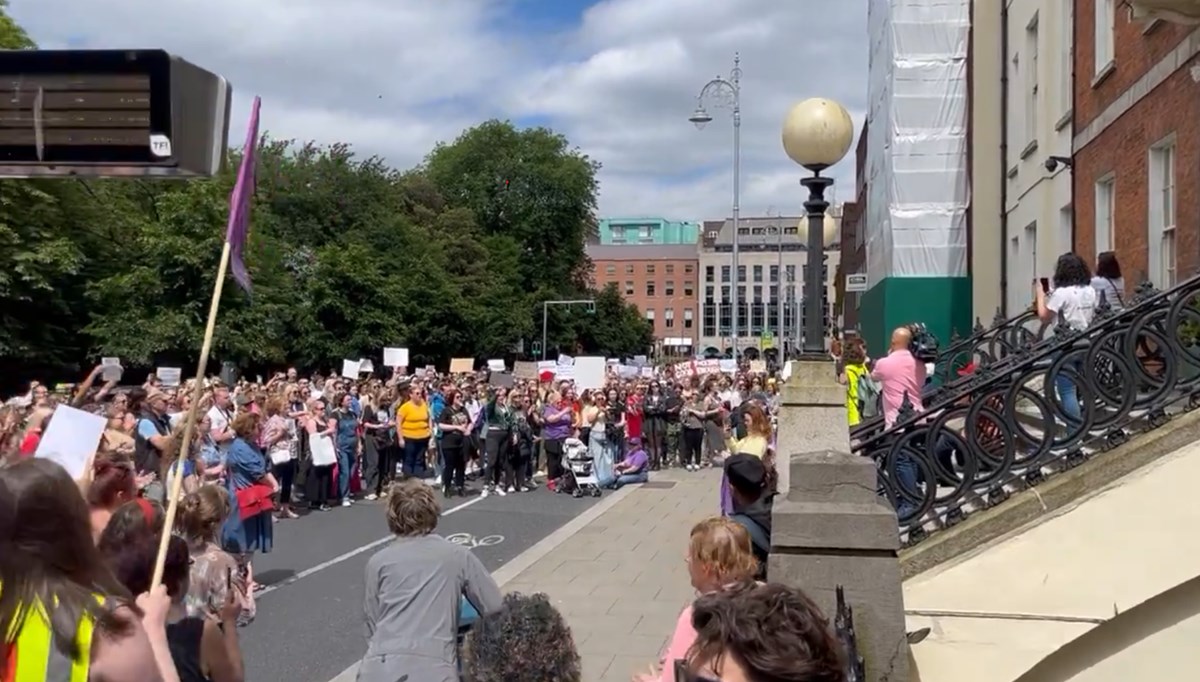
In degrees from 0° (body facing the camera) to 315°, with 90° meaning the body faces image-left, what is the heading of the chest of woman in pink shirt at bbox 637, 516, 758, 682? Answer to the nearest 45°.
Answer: approximately 135°

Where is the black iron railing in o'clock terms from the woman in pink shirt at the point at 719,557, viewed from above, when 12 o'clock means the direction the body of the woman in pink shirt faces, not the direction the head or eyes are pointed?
The black iron railing is roughly at 3 o'clock from the woman in pink shirt.

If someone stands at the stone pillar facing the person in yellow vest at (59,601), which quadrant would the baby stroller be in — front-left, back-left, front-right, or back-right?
back-right

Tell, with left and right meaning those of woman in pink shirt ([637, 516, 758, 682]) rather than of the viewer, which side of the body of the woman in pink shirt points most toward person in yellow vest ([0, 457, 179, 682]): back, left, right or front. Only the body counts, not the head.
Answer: left

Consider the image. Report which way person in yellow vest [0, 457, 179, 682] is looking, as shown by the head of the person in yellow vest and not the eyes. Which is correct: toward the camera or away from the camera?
away from the camera

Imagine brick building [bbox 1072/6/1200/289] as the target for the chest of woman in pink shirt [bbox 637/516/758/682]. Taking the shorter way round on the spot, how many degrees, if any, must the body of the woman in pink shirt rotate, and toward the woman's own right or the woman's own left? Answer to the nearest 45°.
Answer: approximately 90° to the woman's own right

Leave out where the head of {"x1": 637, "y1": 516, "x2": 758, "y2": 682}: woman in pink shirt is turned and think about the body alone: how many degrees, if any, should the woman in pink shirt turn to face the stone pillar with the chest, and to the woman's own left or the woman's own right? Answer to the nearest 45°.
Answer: approximately 90° to the woman's own right

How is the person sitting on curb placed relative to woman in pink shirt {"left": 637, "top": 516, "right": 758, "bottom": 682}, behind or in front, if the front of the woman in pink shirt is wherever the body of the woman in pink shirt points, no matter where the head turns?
in front

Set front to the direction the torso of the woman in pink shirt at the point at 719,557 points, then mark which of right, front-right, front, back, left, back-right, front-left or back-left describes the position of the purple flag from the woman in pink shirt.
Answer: front-left

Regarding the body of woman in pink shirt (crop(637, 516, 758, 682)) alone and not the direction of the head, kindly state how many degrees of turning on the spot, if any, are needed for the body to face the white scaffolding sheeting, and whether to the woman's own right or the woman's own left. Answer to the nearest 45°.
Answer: approximately 45° to the woman's own right

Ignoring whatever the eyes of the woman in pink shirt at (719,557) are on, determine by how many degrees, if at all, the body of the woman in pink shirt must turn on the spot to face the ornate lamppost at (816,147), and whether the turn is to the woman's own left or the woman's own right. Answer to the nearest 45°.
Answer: approximately 45° to the woman's own right
